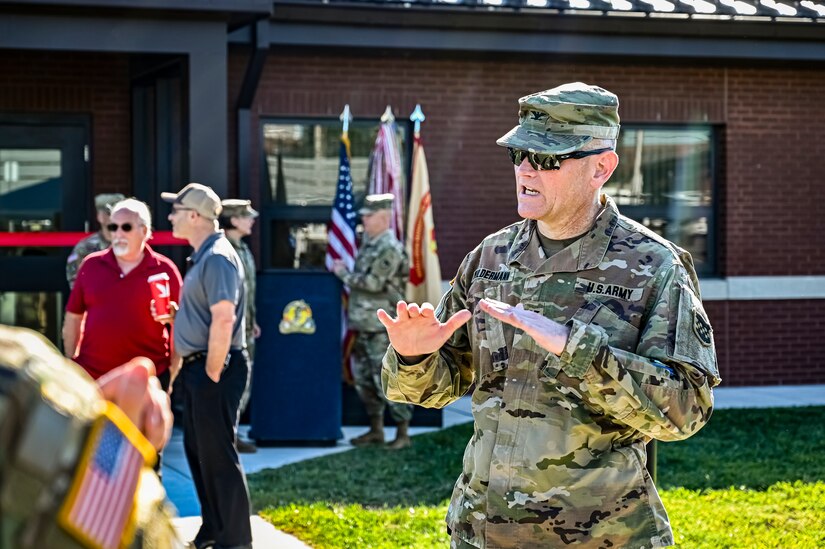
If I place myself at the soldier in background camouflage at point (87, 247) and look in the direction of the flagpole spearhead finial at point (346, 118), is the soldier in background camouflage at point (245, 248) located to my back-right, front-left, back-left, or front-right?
front-right

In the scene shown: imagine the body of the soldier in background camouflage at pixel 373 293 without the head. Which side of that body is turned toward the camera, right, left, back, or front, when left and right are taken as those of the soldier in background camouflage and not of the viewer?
left

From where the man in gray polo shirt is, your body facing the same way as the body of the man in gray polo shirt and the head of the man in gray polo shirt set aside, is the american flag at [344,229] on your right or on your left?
on your right

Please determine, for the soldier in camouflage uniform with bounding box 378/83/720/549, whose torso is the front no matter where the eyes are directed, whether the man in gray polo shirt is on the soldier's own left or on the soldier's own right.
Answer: on the soldier's own right

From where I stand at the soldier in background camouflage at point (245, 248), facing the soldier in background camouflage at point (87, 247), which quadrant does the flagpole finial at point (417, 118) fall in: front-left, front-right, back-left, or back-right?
back-right

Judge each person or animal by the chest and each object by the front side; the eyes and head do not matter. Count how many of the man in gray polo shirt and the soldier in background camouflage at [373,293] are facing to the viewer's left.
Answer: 2

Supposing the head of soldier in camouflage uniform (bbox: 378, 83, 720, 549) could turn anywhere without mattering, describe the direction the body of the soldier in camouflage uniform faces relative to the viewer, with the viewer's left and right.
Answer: facing the viewer and to the left of the viewer

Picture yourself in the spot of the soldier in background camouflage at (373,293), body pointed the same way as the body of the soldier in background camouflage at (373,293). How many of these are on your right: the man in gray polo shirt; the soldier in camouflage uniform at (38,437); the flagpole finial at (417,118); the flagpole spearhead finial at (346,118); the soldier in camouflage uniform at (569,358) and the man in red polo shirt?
2

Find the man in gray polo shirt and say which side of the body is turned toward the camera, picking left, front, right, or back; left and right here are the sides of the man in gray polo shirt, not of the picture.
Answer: left

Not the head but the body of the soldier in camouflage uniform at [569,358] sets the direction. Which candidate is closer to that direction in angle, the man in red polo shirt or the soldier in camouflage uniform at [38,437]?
the soldier in camouflage uniform

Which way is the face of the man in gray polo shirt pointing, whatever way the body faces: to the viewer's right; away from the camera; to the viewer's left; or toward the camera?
to the viewer's left

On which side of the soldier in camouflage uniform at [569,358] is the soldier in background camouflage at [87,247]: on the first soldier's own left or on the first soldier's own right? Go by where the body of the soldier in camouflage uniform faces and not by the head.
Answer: on the first soldier's own right

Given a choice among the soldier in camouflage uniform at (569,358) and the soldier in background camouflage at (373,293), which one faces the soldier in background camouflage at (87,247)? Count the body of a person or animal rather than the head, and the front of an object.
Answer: the soldier in background camouflage at (373,293)

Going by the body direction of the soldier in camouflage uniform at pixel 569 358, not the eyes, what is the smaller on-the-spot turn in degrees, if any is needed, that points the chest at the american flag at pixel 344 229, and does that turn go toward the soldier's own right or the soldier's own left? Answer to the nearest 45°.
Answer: approximately 135° to the soldier's own right

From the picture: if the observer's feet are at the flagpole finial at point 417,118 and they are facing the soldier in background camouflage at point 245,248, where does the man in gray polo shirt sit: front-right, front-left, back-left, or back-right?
front-left

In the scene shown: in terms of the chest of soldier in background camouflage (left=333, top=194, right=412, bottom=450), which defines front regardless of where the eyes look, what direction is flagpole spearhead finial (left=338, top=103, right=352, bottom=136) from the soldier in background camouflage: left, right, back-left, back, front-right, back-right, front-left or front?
right
